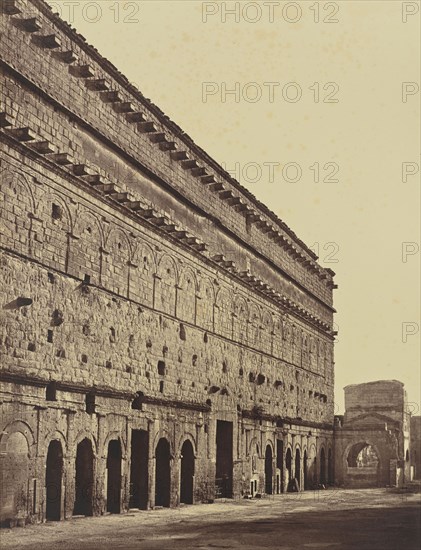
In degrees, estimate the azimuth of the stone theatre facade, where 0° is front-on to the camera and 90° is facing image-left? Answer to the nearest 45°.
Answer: approximately 315°
